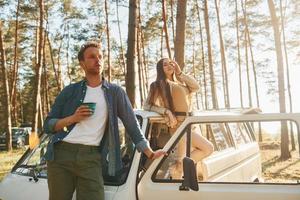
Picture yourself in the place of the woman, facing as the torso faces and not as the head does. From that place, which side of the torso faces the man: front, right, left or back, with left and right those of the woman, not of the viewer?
right

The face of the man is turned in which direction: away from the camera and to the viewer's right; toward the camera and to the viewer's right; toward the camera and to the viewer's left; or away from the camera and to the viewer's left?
toward the camera and to the viewer's right
